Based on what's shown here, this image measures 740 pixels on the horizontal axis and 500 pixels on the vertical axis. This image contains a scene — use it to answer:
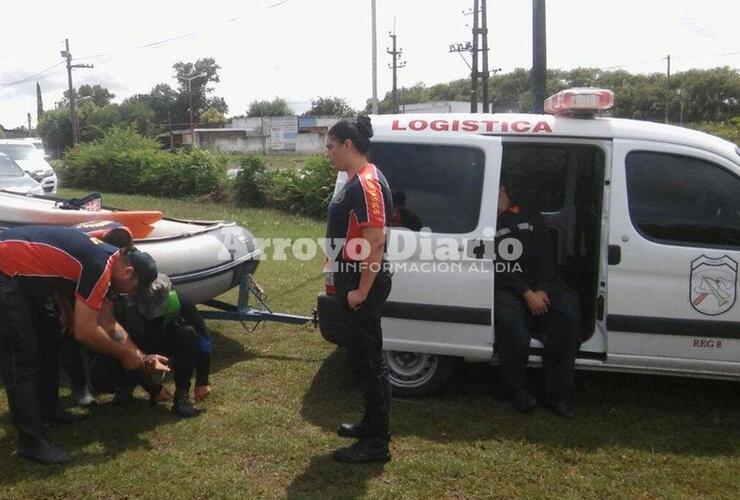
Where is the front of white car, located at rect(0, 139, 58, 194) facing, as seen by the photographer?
facing the viewer and to the right of the viewer

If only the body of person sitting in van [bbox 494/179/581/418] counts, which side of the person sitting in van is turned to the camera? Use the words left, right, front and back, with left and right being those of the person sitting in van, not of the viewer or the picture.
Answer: front

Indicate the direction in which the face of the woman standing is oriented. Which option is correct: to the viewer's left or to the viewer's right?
to the viewer's left

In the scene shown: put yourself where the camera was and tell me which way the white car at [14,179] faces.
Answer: facing to the right of the viewer

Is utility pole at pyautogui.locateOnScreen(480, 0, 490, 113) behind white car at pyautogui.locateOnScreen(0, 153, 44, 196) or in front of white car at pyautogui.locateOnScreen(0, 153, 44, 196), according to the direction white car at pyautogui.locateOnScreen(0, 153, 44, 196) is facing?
in front

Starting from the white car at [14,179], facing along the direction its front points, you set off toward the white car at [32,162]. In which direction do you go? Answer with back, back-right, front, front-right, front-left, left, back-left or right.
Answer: left

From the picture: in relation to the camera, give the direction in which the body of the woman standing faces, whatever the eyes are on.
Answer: to the viewer's left

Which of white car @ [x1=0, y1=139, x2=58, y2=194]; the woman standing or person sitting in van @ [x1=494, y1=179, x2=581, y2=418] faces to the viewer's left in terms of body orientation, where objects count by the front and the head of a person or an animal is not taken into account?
the woman standing

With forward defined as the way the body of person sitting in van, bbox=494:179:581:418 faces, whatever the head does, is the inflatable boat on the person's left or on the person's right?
on the person's right
